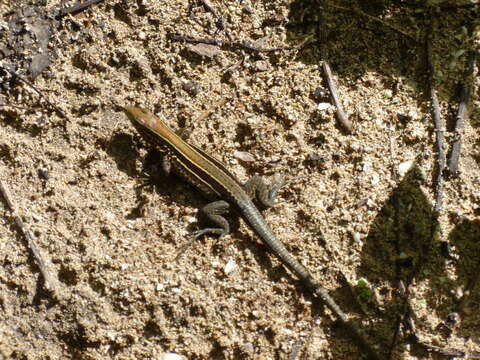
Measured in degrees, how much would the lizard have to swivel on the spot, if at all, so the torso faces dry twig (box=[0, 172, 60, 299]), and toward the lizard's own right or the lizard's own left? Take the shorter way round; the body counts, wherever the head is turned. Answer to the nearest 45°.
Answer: approximately 45° to the lizard's own left

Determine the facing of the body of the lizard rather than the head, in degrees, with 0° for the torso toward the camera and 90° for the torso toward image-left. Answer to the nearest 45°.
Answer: approximately 135°

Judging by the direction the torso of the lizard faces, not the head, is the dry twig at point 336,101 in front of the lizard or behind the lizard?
behind
